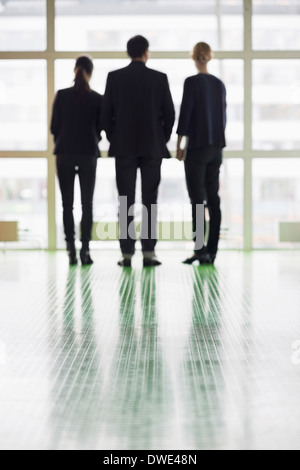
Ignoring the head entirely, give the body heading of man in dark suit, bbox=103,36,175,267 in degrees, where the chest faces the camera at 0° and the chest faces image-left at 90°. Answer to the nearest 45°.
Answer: approximately 180°

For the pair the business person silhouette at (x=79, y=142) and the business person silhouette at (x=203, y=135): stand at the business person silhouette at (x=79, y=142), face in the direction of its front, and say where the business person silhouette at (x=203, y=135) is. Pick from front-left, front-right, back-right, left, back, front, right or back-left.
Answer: right

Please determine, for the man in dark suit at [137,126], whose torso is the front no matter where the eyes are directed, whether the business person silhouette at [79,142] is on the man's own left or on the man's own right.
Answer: on the man's own left

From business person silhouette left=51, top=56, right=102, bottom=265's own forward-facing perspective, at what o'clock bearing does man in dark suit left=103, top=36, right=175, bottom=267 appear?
The man in dark suit is roughly at 4 o'clock from the business person silhouette.

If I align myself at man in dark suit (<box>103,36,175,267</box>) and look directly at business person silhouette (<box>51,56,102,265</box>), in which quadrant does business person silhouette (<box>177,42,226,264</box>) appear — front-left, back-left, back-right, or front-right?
back-right

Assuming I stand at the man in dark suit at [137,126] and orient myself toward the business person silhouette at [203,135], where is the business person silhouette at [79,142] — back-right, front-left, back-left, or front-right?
back-left

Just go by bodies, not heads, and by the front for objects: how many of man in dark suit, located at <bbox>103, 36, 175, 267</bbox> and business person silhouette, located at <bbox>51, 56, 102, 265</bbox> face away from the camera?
2

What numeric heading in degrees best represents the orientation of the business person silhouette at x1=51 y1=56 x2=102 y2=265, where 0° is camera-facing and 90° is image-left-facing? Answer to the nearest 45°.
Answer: approximately 180°

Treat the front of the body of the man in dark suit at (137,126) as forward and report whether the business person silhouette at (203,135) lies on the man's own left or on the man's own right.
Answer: on the man's own right

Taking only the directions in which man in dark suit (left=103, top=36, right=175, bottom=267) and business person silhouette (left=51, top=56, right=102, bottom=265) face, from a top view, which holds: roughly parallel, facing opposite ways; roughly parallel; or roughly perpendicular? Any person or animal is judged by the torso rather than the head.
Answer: roughly parallel
